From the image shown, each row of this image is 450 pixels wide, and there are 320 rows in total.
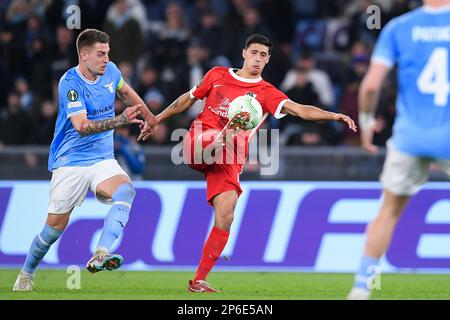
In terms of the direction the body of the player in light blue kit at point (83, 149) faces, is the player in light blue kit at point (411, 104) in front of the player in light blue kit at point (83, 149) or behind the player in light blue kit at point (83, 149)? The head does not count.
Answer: in front

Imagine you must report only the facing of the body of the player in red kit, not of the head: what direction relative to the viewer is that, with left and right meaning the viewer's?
facing the viewer

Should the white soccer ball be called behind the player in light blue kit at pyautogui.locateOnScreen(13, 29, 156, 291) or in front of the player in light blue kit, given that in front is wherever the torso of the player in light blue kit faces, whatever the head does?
in front

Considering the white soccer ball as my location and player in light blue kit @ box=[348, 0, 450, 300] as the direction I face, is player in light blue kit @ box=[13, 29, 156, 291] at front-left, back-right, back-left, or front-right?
back-right

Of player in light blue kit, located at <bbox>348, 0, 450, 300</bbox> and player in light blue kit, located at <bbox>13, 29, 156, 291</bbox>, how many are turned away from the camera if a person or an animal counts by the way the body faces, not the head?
1

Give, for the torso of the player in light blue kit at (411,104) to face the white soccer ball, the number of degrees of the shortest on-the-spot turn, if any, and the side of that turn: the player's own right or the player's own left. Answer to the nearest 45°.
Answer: approximately 45° to the player's own left

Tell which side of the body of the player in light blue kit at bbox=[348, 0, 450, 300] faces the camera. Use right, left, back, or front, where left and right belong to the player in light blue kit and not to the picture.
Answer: back
